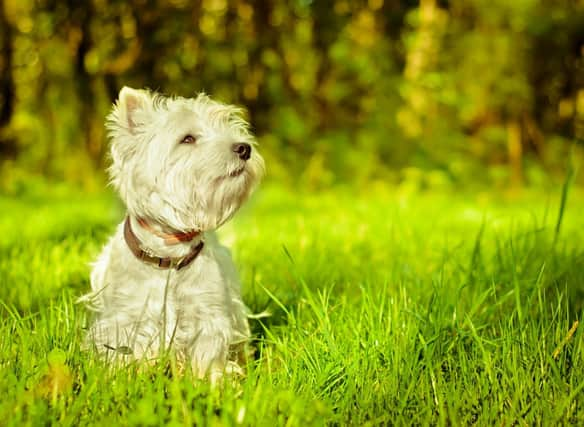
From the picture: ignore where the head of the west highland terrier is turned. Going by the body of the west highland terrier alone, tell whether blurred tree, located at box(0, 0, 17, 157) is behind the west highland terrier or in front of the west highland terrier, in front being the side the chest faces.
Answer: behind

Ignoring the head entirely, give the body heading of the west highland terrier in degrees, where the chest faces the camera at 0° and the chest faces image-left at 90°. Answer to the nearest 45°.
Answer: approximately 0°
